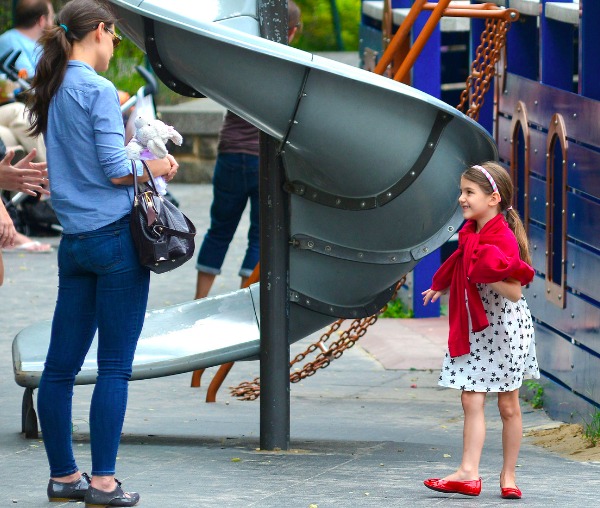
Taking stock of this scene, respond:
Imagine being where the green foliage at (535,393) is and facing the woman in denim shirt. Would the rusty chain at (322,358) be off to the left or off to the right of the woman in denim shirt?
right

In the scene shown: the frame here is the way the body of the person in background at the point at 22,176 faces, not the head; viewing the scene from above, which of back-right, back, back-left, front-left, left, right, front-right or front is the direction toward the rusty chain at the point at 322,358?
front-left

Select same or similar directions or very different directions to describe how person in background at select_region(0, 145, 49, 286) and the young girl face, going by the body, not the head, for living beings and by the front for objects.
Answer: very different directions

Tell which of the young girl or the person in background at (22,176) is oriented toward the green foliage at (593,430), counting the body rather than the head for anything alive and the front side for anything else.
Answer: the person in background

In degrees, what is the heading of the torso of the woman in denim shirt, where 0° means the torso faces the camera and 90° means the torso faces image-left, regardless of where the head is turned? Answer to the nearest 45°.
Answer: approximately 225°

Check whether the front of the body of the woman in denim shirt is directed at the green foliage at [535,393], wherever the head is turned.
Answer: yes

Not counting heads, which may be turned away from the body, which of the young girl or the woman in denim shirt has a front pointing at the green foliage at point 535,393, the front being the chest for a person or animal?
the woman in denim shirt

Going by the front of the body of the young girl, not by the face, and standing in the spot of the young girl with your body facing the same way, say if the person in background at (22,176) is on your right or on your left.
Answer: on your right

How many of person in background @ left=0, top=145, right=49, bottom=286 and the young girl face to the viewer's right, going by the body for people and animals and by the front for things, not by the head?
1

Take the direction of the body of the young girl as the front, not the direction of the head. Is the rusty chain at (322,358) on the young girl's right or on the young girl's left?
on the young girl's right

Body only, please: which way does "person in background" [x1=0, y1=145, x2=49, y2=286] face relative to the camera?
to the viewer's right
